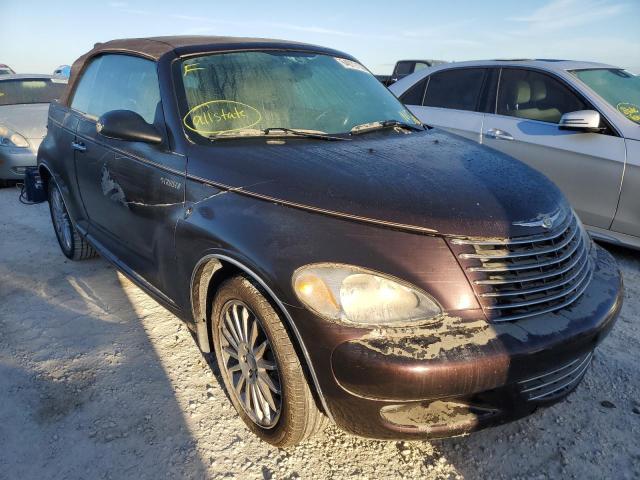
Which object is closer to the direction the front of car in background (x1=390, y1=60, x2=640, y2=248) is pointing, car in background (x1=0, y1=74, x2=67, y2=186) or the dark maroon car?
the dark maroon car

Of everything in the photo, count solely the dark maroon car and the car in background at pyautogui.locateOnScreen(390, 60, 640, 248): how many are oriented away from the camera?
0

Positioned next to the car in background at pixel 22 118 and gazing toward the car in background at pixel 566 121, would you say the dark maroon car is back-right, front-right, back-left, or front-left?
front-right

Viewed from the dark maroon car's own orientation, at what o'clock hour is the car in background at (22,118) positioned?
The car in background is roughly at 6 o'clock from the dark maroon car.

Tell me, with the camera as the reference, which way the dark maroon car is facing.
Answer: facing the viewer and to the right of the viewer

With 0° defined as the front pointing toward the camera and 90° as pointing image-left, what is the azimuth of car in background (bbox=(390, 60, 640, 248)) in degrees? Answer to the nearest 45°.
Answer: approximately 315°

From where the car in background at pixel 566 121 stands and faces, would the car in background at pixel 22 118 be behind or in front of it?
behind

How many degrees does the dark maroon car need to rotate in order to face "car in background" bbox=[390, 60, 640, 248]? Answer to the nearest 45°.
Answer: approximately 90° to its left
